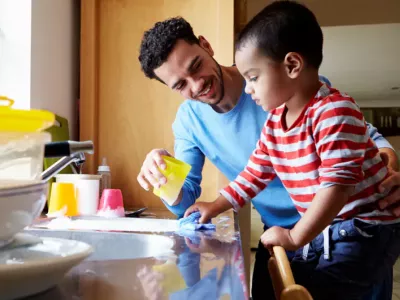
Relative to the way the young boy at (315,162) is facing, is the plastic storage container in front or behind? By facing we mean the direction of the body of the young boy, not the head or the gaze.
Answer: in front

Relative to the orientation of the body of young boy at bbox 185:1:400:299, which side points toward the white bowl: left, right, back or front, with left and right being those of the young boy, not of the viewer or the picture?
front

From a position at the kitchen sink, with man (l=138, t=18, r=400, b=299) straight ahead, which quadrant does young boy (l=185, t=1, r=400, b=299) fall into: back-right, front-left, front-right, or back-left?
front-right

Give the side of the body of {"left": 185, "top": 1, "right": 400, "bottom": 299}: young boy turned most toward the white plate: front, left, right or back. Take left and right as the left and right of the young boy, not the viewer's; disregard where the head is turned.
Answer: front

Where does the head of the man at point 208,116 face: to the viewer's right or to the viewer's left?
to the viewer's left

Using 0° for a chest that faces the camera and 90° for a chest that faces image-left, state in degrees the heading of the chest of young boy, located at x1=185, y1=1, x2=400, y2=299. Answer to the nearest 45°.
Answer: approximately 45°

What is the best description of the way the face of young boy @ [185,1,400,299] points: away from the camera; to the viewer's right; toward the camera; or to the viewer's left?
to the viewer's left
